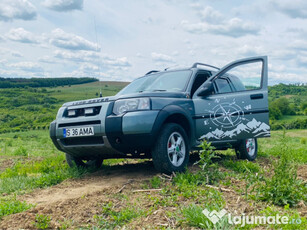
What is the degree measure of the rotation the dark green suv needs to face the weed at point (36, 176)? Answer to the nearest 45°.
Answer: approximately 45° to its right

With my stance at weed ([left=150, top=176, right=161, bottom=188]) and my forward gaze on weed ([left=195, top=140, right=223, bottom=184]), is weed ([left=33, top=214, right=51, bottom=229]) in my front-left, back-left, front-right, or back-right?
back-right

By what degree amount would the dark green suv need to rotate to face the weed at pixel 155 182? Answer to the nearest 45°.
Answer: approximately 45° to its left

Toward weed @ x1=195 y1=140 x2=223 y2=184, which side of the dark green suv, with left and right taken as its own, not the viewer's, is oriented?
left

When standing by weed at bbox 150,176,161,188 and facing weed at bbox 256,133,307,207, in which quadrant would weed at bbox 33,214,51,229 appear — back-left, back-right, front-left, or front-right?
back-right

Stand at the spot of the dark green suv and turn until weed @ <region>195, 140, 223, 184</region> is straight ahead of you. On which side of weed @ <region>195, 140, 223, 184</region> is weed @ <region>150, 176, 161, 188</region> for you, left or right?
right

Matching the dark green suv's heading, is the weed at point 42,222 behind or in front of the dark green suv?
in front

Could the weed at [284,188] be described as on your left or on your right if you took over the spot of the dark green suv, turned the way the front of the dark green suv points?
on your left
